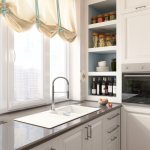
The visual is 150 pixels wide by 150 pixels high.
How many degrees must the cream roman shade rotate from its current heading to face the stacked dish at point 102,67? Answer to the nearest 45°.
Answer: approximately 90° to its left

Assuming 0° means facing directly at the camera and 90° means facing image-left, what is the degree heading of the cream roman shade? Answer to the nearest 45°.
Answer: approximately 315°

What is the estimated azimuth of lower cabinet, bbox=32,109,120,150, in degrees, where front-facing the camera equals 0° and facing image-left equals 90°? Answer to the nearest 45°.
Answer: approximately 315°

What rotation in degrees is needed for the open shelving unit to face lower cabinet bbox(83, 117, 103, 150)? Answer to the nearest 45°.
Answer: approximately 45° to its left

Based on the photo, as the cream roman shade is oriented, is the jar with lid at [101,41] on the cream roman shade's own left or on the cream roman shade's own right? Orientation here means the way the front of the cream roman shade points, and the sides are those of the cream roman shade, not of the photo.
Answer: on the cream roman shade's own left

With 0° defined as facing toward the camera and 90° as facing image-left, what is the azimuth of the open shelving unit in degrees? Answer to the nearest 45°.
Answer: approximately 45°

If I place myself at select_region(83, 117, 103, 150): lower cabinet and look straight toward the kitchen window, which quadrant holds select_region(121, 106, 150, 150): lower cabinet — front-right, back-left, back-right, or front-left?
back-right

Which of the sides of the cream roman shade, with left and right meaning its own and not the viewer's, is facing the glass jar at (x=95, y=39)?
left

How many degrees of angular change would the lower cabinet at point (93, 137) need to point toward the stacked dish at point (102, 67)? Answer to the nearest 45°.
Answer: approximately 135° to its left
